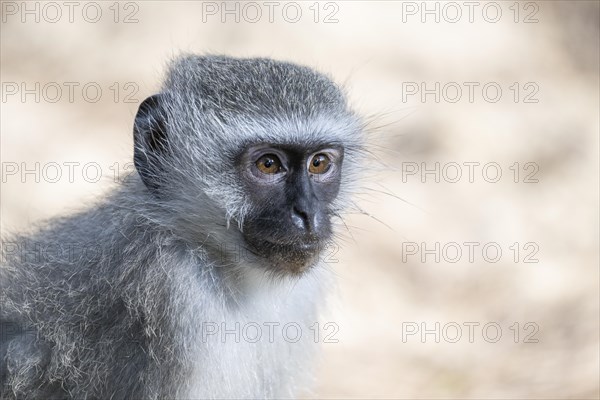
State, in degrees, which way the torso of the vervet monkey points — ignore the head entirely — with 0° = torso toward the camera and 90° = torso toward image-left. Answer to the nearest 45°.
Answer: approximately 315°
